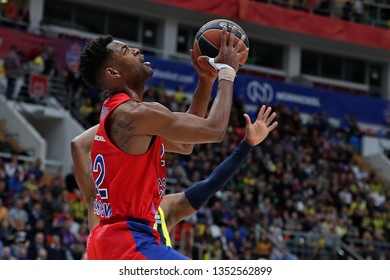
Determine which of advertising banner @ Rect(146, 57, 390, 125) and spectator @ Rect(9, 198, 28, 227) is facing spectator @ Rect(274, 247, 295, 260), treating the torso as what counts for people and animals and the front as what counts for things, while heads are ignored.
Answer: the advertising banner

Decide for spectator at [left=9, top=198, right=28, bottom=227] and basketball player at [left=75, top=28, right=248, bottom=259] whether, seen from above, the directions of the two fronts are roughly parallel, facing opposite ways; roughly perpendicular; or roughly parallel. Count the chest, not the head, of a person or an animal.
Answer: roughly perpendicular

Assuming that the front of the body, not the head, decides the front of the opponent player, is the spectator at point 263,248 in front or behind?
behind

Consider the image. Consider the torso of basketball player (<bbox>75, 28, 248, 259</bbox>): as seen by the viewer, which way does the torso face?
to the viewer's right

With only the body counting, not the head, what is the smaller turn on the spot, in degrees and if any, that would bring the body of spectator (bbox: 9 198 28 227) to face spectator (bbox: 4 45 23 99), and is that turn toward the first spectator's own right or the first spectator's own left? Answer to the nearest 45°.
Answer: approximately 180°

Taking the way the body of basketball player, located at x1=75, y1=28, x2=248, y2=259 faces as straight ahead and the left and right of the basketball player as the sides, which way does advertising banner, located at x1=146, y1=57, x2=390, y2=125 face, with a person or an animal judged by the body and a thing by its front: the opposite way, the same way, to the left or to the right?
to the right
